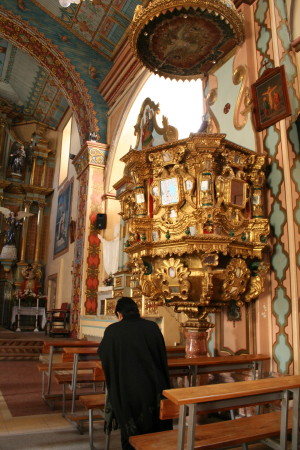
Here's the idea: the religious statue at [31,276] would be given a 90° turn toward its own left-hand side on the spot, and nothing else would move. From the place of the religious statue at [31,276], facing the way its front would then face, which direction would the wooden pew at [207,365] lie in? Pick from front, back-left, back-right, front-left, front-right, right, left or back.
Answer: right

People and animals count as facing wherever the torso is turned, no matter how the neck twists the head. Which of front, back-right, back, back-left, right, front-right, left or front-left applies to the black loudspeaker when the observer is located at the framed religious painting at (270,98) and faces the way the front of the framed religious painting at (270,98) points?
right

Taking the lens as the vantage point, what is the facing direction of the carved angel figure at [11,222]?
facing the viewer and to the right of the viewer

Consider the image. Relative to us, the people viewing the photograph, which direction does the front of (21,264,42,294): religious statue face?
facing the viewer

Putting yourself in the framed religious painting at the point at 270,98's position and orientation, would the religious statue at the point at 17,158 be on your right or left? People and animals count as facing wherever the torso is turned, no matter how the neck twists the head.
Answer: on your right

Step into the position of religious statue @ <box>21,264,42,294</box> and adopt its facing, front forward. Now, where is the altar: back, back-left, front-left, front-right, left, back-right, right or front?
front

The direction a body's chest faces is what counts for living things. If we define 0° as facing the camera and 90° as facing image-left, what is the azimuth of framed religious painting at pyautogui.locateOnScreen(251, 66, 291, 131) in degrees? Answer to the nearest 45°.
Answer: approximately 45°

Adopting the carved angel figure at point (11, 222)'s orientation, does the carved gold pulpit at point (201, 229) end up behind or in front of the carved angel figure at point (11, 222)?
in front

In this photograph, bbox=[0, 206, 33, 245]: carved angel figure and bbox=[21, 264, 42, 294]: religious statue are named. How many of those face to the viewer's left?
0

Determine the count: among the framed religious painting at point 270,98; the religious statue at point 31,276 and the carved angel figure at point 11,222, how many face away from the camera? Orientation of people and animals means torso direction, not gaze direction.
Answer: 0

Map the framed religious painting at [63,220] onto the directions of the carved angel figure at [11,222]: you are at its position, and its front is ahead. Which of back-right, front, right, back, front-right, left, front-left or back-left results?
front

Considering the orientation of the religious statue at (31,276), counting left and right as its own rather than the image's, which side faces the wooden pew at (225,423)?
front

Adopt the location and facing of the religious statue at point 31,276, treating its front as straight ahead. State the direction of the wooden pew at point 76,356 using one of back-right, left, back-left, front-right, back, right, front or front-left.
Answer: front
